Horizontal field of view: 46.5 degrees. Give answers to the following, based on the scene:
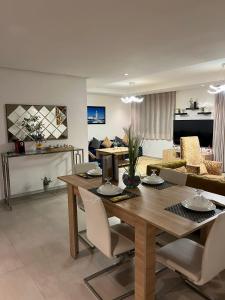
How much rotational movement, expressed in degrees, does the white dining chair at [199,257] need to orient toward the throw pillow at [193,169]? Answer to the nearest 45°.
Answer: approximately 45° to its right

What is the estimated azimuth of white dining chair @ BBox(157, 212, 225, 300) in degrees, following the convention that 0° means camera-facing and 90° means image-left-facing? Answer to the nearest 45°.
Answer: approximately 135°

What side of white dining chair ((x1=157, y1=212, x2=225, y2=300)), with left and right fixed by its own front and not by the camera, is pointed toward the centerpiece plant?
front

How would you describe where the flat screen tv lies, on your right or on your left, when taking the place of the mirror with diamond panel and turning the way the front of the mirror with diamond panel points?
on your left

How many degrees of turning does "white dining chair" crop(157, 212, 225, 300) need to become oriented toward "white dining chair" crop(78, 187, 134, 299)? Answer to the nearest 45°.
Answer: approximately 45° to its left

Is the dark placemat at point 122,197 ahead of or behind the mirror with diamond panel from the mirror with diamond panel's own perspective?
ahead

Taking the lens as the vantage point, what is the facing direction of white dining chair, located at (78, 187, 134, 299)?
facing away from the viewer and to the right of the viewer

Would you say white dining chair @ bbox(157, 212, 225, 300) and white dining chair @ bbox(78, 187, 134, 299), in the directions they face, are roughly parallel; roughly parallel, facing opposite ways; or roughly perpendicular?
roughly perpendicular

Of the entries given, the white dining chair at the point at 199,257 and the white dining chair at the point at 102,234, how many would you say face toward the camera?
0

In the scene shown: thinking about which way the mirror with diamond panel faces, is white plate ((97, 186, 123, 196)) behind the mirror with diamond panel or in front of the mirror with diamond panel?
in front
